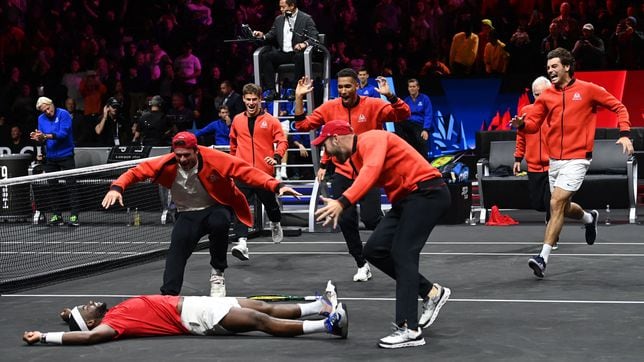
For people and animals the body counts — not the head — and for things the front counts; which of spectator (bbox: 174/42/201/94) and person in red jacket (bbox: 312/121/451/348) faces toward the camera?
the spectator

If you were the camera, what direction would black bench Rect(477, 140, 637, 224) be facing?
facing the viewer

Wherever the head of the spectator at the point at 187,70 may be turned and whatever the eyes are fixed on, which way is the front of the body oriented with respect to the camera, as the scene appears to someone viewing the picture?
toward the camera

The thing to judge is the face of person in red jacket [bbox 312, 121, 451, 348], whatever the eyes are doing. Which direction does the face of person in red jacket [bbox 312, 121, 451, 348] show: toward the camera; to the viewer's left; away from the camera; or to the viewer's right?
to the viewer's left

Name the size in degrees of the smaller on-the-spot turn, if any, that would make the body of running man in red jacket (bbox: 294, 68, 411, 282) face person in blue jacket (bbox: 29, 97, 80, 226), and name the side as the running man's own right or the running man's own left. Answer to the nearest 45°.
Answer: approximately 135° to the running man's own right

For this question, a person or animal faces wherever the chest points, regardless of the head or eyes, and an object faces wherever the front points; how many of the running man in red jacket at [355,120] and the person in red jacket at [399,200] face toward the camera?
1

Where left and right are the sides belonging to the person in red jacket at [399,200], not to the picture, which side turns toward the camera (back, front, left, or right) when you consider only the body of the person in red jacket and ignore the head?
left

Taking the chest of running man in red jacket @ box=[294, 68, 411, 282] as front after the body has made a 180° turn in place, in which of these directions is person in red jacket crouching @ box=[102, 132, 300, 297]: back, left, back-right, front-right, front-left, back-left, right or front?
back-left

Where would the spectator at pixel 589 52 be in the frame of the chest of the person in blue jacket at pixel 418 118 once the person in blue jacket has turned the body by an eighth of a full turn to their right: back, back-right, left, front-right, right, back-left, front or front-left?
back

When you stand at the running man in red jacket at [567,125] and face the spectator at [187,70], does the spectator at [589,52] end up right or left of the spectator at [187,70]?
right

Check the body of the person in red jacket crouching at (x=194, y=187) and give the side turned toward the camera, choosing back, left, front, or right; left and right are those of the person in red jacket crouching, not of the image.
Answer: front

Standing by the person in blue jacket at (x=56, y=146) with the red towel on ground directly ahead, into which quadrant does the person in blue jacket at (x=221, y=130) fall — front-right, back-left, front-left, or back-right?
front-left

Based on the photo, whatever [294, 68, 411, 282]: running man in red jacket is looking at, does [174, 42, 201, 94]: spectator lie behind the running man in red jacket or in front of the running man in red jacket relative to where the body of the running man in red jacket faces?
behind

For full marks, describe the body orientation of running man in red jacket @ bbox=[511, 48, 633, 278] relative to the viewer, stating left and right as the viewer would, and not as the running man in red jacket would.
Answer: facing the viewer and to the left of the viewer

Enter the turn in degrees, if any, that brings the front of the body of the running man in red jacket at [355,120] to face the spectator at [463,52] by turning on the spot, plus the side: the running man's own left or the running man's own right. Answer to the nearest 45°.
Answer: approximately 180°

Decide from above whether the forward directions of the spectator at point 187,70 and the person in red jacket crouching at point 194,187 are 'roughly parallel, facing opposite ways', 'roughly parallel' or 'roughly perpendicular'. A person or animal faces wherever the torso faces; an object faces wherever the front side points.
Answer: roughly parallel

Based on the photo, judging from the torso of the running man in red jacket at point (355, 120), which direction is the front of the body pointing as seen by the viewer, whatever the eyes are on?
toward the camera

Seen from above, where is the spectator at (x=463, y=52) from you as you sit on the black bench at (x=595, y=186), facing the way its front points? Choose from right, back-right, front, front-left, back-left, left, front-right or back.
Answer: back-right
